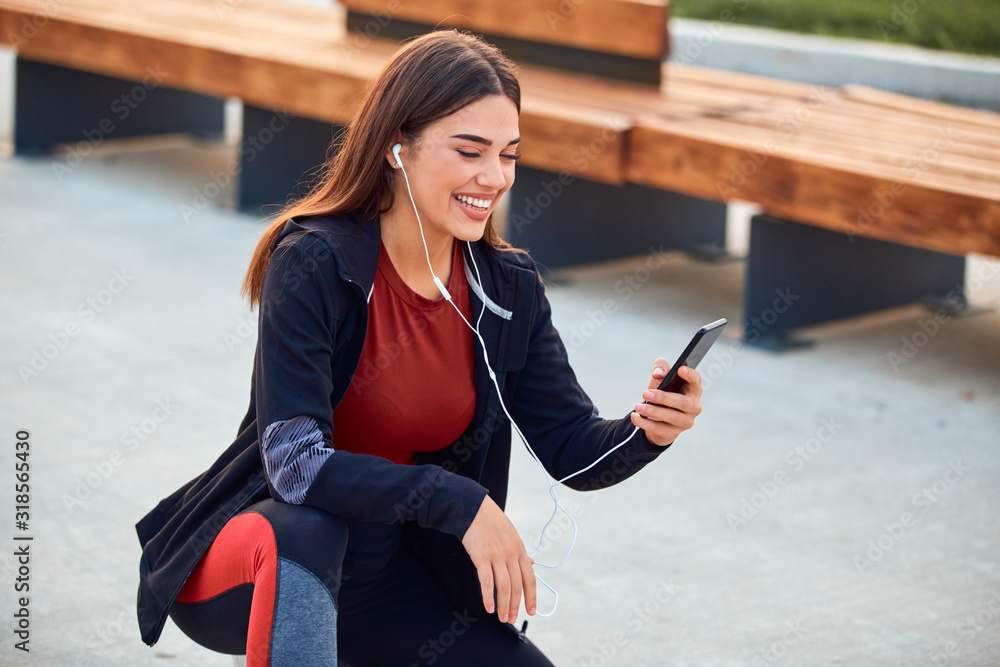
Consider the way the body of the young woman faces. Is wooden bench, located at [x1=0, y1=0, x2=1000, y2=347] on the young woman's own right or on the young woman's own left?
on the young woman's own left

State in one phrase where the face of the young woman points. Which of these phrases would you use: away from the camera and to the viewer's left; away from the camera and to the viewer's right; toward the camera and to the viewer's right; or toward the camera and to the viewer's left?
toward the camera and to the viewer's right

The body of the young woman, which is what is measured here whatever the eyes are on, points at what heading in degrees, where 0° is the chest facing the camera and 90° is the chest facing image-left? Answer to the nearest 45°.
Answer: approximately 315°
